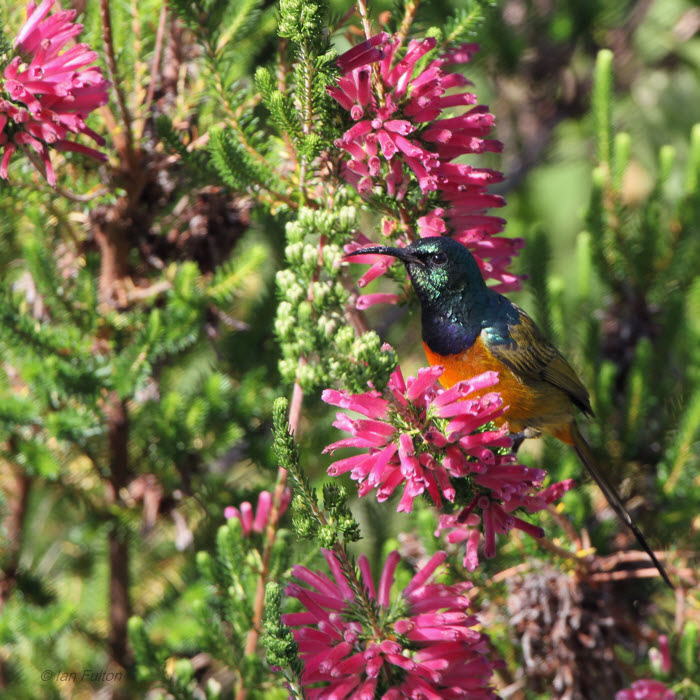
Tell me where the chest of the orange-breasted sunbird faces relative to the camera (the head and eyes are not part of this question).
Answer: to the viewer's left
